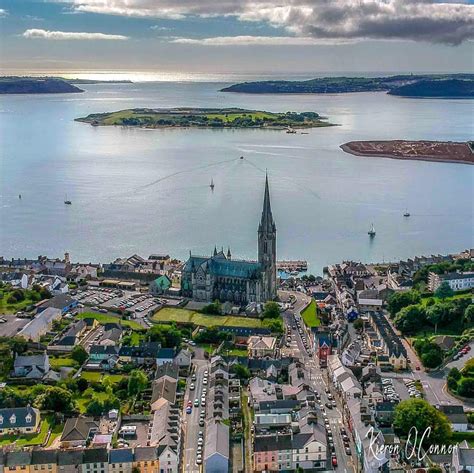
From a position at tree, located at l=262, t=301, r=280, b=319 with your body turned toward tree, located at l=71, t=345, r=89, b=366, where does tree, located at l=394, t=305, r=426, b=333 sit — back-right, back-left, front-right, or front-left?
back-left

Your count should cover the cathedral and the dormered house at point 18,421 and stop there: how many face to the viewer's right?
1

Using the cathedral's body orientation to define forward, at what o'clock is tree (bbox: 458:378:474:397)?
The tree is roughly at 2 o'clock from the cathedral.

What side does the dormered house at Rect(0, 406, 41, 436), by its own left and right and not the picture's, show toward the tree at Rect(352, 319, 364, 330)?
left

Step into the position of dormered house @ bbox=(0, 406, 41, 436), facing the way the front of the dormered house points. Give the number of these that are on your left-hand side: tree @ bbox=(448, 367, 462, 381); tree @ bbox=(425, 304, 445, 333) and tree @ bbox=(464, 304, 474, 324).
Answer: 3

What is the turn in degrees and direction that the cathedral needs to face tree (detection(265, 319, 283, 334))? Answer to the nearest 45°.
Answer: approximately 90° to its right

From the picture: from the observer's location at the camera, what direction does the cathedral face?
facing to the right of the viewer

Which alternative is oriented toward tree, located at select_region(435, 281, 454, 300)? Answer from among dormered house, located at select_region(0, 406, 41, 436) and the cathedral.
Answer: the cathedral

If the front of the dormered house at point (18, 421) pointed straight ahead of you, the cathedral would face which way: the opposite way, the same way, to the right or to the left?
to the left

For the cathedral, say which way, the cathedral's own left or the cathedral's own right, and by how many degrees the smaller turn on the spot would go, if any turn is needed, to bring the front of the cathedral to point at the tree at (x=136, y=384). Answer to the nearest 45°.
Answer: approximately 90° to the cathedral's own right

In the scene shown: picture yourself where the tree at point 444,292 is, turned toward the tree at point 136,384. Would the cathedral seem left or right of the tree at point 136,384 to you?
right

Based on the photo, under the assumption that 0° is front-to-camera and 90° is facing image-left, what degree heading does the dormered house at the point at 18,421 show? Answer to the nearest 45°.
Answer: approximately 0°

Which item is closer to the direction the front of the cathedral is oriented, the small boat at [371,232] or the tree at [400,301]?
the tree
